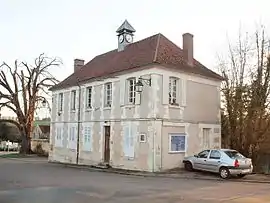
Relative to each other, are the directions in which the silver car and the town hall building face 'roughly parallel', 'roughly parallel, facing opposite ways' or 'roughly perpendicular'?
roughly perpendicular

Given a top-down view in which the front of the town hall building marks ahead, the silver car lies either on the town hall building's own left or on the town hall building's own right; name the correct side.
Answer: on the town hall building's own left

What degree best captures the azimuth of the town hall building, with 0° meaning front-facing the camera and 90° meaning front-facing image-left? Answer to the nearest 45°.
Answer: approximately 45°
